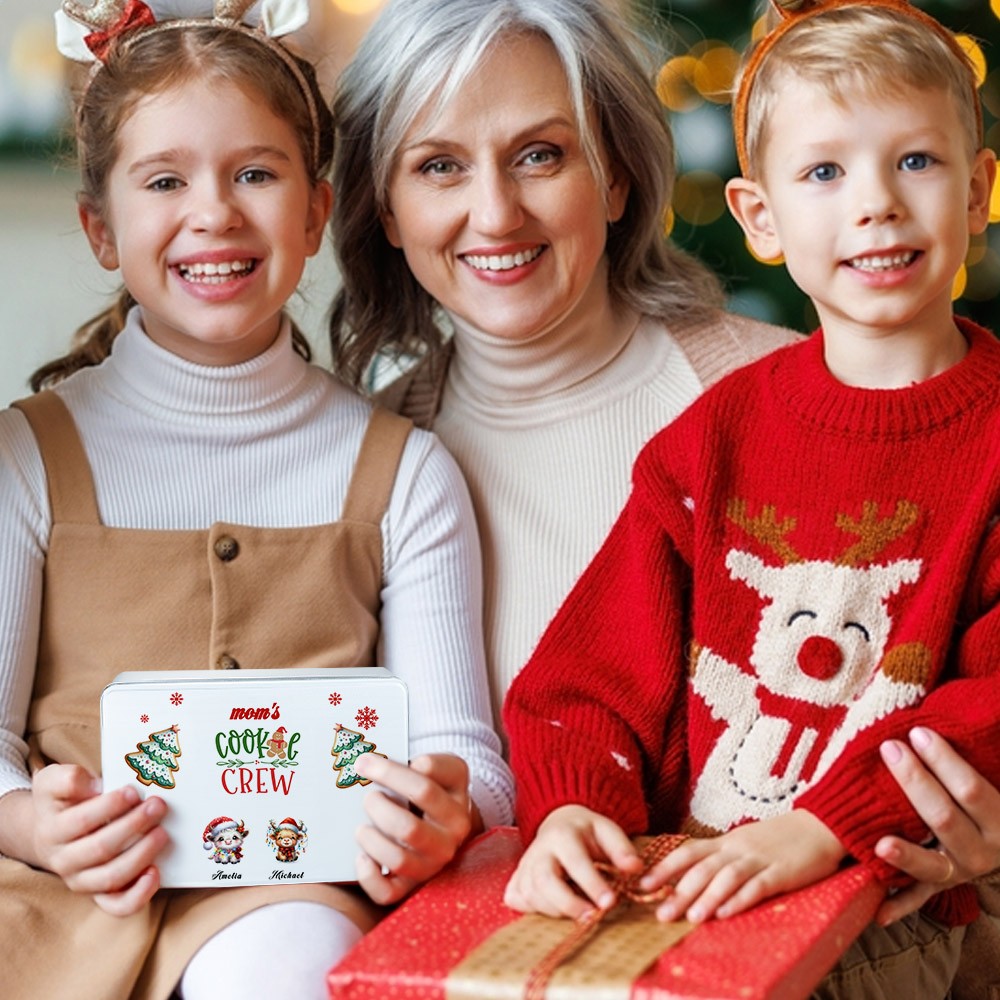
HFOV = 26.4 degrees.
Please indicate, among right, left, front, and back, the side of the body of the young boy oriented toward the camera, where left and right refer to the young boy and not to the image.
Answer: front

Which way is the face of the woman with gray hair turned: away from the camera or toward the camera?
toward the camera

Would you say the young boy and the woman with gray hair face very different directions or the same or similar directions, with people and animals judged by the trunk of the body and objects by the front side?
same or similar directions

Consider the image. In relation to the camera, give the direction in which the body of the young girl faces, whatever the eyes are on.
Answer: toward the camera

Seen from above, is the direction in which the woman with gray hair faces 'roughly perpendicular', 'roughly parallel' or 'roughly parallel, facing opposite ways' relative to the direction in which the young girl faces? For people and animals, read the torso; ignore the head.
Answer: roughly parallel

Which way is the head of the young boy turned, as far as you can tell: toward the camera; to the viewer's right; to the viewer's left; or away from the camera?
toward the camera

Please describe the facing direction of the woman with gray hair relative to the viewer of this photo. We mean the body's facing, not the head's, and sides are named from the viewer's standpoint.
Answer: facing the viewer
